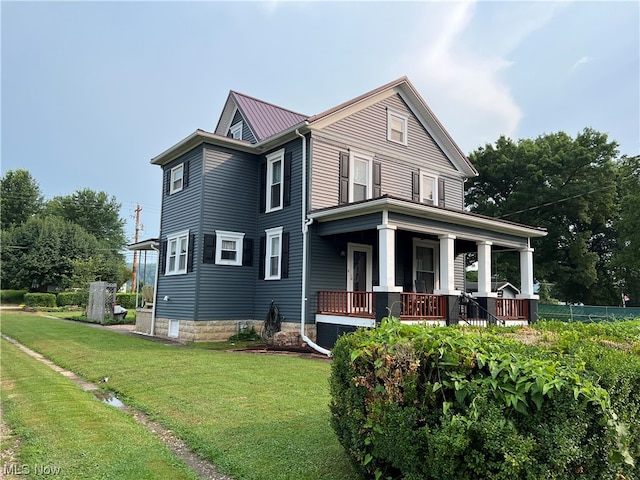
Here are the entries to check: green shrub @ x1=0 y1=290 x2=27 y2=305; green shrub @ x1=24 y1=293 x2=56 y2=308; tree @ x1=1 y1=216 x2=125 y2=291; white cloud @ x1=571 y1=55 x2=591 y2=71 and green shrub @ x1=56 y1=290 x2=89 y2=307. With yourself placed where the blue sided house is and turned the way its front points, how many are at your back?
4

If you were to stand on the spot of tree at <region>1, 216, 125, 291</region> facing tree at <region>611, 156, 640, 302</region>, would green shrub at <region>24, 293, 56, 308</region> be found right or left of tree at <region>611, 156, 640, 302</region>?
right

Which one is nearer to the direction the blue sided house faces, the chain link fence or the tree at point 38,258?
the chain link fence

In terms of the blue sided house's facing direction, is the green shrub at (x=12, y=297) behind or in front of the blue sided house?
behind

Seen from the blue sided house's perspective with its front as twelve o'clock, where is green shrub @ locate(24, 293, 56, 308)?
The green shrub is roughly at 6 o'clock from the blue sided house.

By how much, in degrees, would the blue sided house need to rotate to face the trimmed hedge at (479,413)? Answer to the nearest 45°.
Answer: approximately 45° to its right

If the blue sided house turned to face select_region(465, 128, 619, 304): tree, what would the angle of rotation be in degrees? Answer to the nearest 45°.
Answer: approximately 90° to its left

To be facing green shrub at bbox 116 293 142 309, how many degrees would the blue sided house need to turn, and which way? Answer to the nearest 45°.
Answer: approximately 180°

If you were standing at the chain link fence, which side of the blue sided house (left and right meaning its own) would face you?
left

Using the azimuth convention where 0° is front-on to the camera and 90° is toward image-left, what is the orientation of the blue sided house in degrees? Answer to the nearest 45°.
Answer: approximately 315°

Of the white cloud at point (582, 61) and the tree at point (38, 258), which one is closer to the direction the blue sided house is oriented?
the white cloud

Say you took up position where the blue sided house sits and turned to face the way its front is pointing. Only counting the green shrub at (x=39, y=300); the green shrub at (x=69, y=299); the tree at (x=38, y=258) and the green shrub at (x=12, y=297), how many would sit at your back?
4
